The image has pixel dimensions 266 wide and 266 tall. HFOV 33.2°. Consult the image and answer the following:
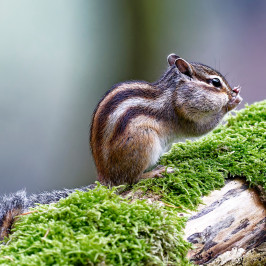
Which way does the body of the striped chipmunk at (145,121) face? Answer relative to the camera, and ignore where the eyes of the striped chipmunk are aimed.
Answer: to the viewer's right
